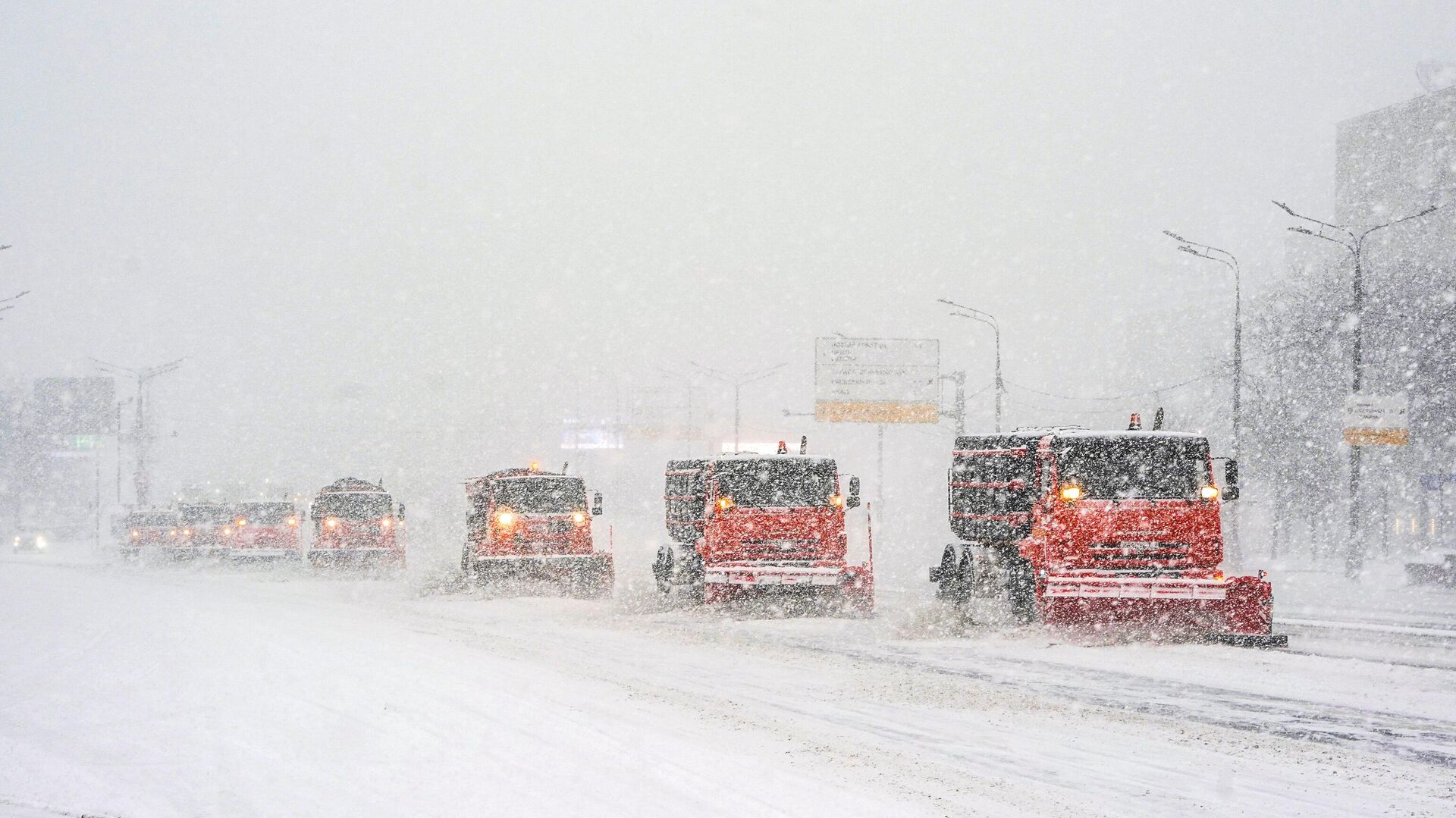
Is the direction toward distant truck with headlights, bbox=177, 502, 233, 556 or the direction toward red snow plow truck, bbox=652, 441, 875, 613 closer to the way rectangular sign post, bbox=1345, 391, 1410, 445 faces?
the red snow plow truck

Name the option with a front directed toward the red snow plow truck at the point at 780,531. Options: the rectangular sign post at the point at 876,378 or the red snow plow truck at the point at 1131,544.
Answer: the rectangular sign post

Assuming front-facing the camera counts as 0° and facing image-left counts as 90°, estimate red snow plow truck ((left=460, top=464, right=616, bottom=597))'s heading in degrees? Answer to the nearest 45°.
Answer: approximately 0°

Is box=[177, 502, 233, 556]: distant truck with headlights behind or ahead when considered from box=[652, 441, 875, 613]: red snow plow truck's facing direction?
behind

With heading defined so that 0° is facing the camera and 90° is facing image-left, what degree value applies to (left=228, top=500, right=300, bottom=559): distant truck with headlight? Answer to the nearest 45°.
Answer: approximately 0°

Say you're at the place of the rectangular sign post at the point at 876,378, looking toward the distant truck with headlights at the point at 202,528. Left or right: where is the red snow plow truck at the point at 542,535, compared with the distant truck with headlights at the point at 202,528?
left

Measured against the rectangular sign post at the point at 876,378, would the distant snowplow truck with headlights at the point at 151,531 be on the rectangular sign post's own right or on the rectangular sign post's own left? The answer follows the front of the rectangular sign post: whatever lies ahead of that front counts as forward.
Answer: on the rectangular sign post's own right
